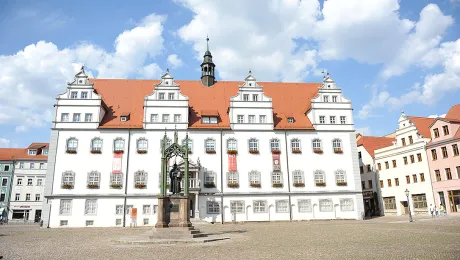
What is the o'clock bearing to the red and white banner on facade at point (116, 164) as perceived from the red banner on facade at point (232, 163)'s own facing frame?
the red and white banner on facade at point (116, 164) is roughly at 3 o'clock from the red banner on facade at point (232, 163).

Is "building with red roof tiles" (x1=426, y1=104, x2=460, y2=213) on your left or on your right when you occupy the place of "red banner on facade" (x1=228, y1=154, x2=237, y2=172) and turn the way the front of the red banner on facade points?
on your left

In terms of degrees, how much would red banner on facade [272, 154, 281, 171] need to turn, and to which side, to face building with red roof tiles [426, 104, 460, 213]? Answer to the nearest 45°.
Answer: approximately 90° to its left

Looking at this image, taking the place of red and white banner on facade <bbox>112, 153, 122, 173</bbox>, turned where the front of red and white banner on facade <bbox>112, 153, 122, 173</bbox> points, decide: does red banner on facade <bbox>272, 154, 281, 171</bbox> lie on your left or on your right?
on your left

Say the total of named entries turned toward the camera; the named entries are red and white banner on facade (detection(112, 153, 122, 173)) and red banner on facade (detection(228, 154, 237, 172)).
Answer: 2

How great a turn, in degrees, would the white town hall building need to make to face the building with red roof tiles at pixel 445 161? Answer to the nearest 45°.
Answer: approximately 90° to its left

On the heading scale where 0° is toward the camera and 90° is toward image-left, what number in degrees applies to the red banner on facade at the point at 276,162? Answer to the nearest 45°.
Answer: approximately 0°

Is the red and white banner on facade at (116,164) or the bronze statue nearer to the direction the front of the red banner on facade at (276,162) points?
the bronze statue

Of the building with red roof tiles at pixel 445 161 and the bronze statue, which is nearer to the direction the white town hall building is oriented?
the bronze statue

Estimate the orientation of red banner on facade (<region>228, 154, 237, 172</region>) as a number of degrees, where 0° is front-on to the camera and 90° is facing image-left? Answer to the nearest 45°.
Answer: approximately 0°

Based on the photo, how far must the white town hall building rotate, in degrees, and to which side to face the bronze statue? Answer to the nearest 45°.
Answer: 0° — it already faces it
